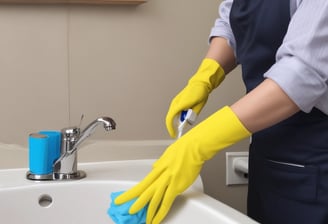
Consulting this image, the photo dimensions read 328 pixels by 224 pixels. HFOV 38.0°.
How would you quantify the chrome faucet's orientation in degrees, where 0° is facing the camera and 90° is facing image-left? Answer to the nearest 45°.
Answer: approximately 315°

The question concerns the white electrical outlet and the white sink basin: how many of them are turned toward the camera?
2
